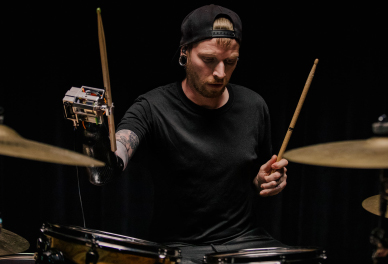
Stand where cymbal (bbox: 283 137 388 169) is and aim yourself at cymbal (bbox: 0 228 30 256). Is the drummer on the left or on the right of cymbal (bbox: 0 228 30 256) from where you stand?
right

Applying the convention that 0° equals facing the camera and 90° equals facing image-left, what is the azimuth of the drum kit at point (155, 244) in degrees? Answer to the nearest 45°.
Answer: approximately 0°

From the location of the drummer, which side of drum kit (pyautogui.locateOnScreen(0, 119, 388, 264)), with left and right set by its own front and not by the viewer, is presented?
back
